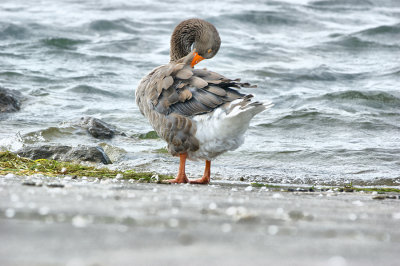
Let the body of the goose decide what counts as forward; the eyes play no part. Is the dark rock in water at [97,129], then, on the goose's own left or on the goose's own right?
on the goose's own right

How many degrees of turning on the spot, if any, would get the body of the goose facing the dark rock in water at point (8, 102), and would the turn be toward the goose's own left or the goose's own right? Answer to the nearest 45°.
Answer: approximately 45° to the goose's own right

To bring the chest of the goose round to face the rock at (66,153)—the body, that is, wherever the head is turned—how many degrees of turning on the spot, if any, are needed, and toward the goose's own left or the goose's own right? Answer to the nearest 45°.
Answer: approximately 45° to the goose's own right

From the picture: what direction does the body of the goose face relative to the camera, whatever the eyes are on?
to the viewer's left
